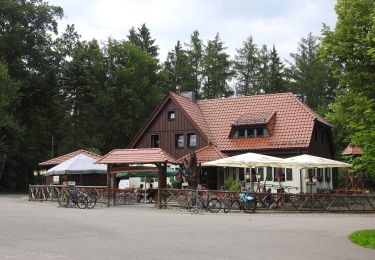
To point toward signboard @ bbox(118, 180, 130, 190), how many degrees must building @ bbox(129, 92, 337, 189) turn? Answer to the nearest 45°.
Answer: approximately 90° to its right

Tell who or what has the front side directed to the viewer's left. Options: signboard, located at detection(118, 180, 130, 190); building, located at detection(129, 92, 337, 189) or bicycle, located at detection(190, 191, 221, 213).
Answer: the bicycle

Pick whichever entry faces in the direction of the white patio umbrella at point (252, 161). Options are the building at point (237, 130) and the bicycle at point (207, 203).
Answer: the building

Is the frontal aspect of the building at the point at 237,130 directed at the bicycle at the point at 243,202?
yes

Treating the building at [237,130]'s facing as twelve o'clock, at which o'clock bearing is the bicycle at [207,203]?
The bicycle is roughly at 12 o'clock from the building.

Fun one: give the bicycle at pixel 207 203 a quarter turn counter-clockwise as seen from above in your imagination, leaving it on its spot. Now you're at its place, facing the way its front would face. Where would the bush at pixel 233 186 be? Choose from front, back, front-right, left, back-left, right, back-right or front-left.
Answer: back

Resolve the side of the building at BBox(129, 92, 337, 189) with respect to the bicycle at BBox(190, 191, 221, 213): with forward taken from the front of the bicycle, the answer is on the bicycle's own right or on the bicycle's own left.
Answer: on the bicycle's own right

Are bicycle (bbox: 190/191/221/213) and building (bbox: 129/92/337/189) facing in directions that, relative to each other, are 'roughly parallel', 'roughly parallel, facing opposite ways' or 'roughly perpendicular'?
roughly perpendicular
